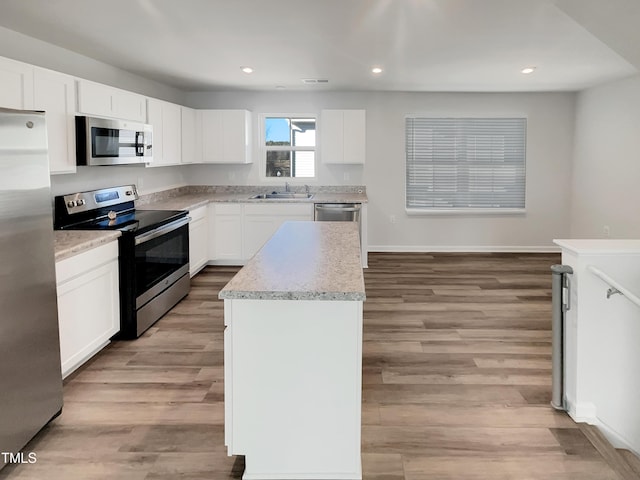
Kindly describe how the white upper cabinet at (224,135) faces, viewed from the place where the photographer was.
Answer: facing the viewer

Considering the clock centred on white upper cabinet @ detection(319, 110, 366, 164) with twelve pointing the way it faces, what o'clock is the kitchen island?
The kitchen island is roughly at 12 o'clock from the white upper cabinet.

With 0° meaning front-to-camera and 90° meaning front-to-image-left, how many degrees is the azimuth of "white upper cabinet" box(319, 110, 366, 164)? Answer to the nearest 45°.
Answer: approximately 0°

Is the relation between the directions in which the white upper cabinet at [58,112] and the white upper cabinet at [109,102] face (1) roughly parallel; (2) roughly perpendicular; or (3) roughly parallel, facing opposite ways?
roughly parallel

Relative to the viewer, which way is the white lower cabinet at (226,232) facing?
toward the camera

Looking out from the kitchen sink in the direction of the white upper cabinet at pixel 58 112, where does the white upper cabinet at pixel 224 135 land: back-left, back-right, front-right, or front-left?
front-right

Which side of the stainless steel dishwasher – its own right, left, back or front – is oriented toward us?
front

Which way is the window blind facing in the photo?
toward the camera

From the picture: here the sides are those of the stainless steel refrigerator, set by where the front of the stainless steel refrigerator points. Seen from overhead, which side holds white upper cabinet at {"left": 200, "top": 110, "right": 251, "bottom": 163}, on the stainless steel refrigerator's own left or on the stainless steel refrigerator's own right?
on the stainless steel refrigerator's own left

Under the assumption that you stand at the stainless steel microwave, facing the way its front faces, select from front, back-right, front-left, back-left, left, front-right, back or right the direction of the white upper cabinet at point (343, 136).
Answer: left

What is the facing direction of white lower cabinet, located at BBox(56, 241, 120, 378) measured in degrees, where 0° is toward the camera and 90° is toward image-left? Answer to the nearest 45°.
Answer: approximately 315°

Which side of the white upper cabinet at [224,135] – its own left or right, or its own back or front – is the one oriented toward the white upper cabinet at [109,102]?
front

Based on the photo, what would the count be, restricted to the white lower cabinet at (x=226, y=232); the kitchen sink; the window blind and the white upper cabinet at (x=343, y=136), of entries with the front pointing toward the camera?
4

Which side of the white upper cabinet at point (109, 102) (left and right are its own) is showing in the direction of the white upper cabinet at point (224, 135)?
left

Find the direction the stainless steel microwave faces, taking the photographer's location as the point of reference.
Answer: facing the viewer and to the right of the viewer

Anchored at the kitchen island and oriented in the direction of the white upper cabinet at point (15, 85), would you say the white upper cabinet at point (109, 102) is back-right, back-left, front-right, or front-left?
front-right
